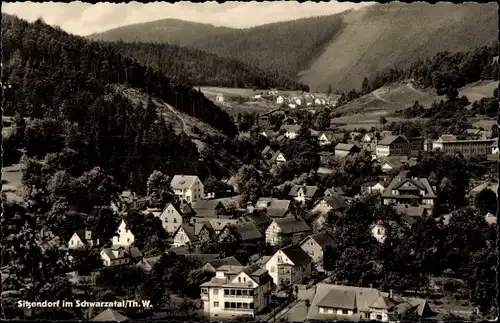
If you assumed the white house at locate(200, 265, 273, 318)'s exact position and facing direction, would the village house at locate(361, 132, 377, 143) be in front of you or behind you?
behind

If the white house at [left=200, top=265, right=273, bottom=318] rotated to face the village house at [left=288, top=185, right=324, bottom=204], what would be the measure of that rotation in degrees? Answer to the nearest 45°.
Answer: approximately 180°

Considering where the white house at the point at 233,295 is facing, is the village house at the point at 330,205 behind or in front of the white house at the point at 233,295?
behind

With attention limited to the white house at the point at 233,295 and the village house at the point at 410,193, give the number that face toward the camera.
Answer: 2

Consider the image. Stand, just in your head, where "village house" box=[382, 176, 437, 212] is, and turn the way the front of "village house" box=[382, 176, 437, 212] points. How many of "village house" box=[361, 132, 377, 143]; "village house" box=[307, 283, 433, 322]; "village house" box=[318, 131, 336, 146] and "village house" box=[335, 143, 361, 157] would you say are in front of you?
1

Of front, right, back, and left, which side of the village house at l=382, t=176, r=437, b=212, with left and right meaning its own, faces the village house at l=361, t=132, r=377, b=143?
back

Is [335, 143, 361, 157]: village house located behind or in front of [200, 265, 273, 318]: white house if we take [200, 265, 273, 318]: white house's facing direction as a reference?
behind

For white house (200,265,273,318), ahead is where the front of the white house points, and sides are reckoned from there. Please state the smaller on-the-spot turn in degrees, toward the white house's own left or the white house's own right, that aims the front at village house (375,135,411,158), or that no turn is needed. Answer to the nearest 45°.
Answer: approximately 135° to the white house's own left

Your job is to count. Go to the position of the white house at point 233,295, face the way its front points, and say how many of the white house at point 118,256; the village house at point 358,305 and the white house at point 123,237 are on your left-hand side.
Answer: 1

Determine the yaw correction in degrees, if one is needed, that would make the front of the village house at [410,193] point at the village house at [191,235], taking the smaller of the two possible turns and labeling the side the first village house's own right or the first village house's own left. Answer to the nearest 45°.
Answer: approximately 45° to the first village house's own right

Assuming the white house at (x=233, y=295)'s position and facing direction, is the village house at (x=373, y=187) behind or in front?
behind

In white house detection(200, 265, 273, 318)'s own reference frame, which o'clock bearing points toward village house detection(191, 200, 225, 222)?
The village house is roughly at 6 o'clock from the white house.

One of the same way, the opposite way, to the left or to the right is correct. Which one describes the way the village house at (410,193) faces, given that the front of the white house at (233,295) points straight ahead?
the same way

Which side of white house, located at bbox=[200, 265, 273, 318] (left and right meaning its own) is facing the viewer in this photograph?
front

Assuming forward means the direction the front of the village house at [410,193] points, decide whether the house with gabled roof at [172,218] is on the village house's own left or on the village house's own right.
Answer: on the village house's own right

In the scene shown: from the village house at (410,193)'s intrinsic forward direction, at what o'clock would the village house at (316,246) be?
the village house at (316,246) is roughly at 1 o'clock from the village house at (410,193).
